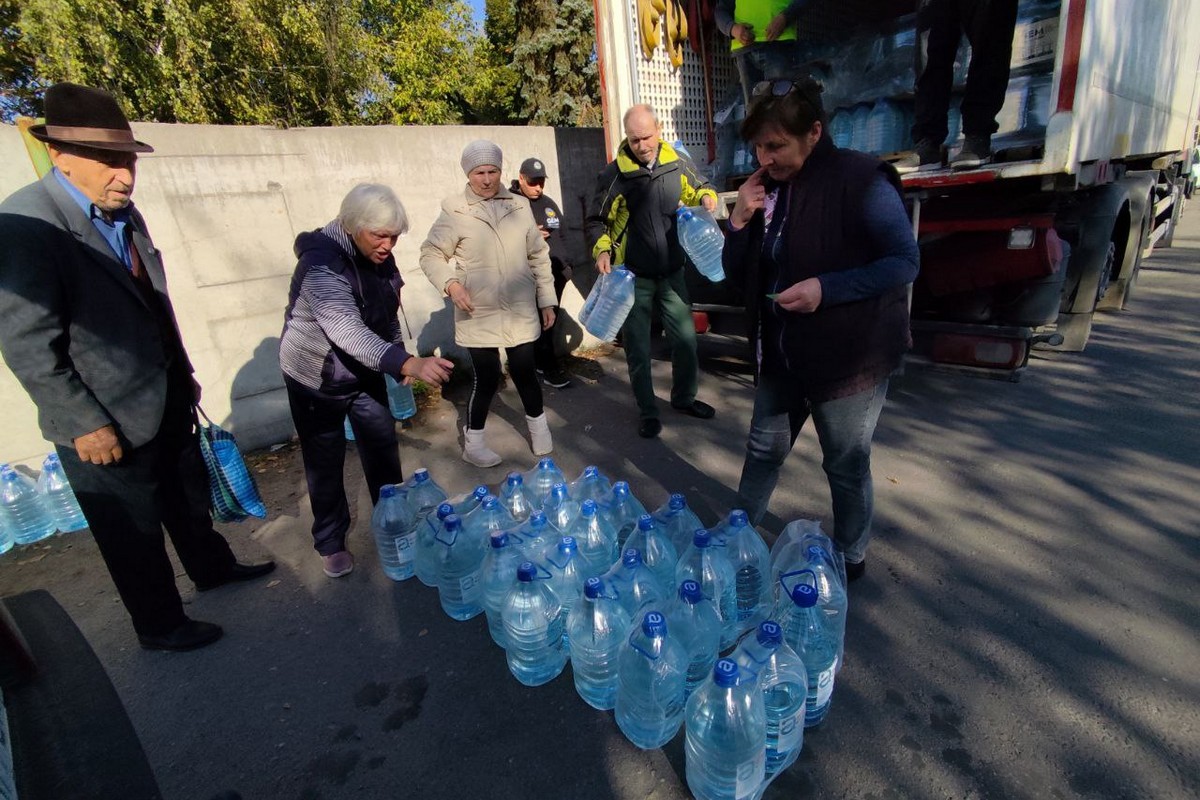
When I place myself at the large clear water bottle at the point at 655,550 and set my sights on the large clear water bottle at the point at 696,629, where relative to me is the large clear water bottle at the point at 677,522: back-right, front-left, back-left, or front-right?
back-left

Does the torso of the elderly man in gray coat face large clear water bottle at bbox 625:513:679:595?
yes

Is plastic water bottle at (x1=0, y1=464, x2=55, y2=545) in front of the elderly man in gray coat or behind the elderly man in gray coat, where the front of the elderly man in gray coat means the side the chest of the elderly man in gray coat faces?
behind

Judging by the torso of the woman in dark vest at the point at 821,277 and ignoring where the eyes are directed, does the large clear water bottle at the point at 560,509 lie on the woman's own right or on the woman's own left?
on the woman's own right
